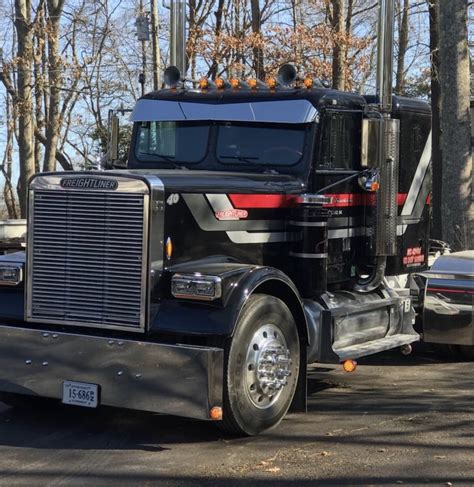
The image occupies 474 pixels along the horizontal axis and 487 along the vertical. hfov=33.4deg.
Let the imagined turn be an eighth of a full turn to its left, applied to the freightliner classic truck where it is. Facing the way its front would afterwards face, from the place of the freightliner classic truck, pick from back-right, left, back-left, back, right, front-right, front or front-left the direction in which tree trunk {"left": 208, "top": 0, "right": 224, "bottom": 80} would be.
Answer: back

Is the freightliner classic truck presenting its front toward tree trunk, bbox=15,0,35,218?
no

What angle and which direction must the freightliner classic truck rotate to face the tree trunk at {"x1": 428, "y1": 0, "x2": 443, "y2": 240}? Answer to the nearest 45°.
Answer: approximately 135° to its right

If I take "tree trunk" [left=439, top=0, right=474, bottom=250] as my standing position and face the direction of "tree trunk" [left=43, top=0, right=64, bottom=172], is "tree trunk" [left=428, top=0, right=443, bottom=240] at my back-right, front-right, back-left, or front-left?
front-right

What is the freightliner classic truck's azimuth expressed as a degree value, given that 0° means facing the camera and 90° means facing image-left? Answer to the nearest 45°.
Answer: approximately 45°

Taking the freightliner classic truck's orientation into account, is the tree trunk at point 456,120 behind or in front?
behind

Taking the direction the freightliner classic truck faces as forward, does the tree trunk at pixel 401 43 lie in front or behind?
behind

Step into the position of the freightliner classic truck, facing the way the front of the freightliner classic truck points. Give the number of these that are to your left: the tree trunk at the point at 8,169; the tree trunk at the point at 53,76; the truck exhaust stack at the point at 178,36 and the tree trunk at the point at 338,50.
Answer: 0

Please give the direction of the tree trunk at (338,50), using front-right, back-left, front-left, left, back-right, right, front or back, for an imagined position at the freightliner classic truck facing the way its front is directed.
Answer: back-right
